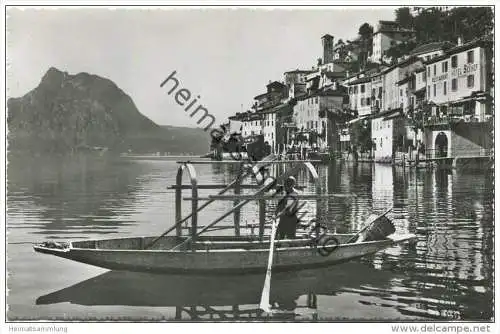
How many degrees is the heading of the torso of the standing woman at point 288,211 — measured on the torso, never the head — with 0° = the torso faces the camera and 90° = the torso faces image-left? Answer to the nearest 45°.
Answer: approximately 90°
